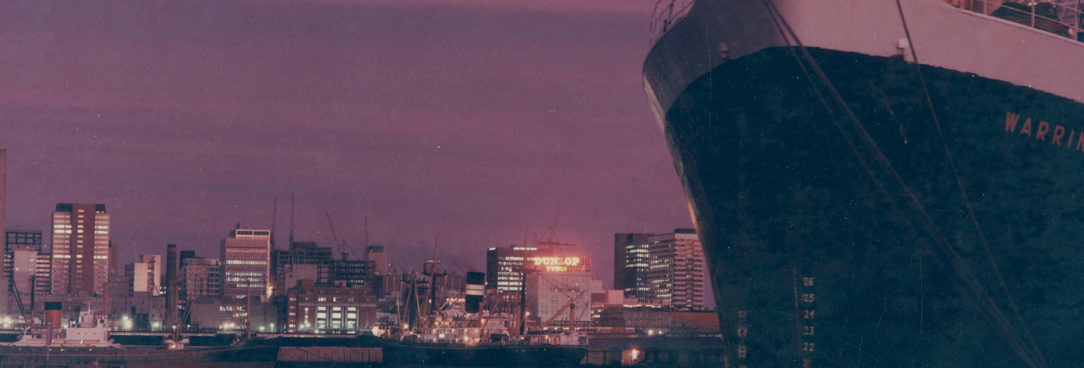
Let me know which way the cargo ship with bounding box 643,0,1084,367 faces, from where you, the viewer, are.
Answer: facing the viewer and to the left of the viewer
